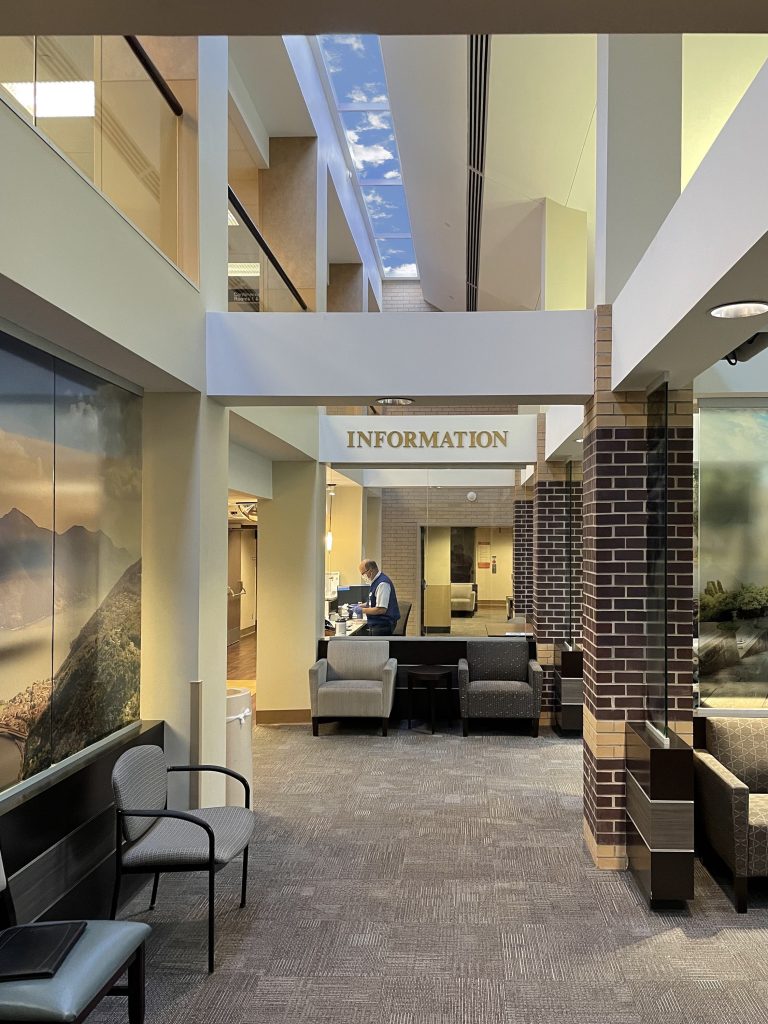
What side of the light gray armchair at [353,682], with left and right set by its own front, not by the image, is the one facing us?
front

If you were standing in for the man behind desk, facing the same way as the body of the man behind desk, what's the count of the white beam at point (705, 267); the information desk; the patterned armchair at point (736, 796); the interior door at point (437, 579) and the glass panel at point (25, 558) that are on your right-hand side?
1

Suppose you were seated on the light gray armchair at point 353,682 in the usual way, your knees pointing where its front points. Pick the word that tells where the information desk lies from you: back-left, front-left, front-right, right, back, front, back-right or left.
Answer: back-left

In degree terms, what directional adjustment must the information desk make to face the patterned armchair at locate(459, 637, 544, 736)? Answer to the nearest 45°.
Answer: approximately 45° to its left

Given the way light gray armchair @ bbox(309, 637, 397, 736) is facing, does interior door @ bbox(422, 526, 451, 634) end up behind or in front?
behind

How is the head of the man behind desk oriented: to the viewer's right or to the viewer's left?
to the viewer's left

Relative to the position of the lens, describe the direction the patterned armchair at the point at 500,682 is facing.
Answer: facing the viewer

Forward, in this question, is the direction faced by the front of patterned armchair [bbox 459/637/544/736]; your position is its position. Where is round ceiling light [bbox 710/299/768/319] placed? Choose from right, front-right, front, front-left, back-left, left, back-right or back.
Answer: front

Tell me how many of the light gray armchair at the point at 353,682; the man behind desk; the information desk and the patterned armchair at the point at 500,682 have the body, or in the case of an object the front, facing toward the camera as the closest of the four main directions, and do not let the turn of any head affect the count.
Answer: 3

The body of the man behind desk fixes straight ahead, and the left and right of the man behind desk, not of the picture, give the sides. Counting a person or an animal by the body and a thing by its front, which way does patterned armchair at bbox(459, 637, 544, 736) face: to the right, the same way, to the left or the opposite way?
to the left

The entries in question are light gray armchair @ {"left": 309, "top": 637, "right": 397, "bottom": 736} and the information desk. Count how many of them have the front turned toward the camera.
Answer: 2

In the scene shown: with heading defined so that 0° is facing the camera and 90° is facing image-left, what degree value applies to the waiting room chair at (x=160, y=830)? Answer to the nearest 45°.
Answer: approximately 315°

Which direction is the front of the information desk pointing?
toward the camera

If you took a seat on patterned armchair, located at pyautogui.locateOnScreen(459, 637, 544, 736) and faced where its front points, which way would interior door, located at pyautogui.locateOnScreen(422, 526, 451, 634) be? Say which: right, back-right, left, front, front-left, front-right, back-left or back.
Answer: back

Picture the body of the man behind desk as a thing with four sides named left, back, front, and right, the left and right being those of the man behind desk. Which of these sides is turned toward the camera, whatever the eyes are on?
left
